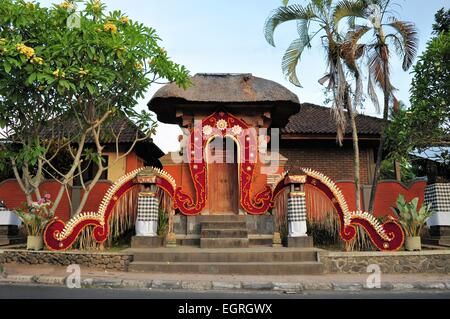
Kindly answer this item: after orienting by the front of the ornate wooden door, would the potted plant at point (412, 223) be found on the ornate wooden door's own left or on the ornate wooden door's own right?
on the ornate wooden door's own left

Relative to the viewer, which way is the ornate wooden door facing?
toward the camera

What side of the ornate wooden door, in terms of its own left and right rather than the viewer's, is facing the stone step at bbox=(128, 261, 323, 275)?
front

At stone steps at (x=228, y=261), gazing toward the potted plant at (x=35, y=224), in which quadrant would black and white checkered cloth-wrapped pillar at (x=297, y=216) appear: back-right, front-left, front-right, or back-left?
back-right

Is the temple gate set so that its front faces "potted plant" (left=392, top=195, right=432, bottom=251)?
no

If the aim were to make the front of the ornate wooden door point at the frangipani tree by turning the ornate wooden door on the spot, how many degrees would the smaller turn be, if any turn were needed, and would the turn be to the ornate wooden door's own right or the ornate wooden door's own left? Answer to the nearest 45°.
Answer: approximately 45° to the ornate wooden door's own right

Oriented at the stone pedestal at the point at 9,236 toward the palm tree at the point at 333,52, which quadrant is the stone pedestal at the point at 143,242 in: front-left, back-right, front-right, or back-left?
front-right

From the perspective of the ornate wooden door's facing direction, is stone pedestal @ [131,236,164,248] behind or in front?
in front

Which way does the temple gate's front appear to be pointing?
toward the camera

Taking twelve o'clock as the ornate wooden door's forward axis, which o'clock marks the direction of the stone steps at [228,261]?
The stone steps is roughly at 12 o'clock from the ornate wooden door.

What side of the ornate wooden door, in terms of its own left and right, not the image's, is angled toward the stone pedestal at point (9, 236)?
right

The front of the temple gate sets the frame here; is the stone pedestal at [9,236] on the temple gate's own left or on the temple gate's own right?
on the temple gate's own right
